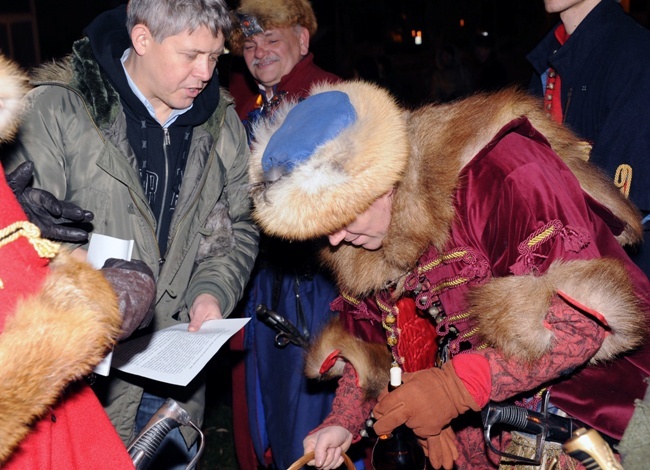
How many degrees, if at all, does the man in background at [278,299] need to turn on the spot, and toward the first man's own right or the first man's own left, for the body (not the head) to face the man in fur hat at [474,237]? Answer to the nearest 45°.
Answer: approximately 90° to the first man's own left

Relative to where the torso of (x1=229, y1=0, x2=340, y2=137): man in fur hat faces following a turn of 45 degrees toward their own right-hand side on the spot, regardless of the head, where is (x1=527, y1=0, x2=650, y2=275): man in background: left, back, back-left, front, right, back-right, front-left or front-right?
back-left

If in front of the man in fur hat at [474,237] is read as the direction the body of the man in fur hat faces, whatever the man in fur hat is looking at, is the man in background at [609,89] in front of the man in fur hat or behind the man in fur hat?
behind

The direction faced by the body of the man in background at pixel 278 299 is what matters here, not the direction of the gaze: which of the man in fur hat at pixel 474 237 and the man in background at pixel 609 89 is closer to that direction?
the man in fur hat

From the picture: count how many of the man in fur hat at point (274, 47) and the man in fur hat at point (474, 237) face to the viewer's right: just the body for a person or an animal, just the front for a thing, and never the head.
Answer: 0

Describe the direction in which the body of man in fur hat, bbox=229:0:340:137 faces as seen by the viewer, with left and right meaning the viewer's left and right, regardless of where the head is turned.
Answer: facing the viewer and to the left of the viewer

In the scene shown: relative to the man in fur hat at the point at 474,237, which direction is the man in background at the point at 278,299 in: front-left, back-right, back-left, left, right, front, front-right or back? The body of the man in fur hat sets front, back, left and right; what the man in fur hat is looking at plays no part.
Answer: right
